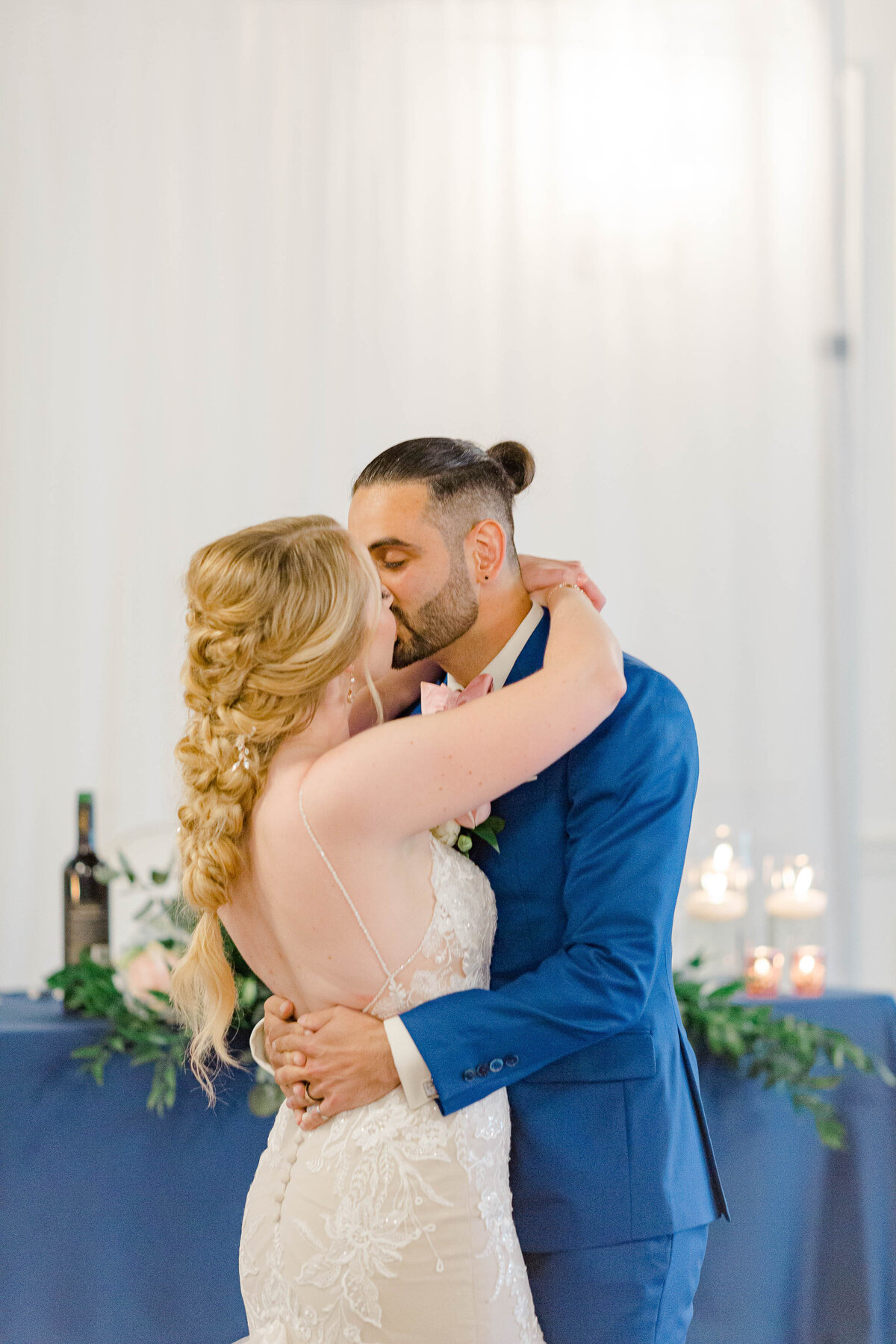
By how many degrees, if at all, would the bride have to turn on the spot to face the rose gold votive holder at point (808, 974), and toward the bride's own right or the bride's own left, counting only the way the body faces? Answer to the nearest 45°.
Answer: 0° — they already face it

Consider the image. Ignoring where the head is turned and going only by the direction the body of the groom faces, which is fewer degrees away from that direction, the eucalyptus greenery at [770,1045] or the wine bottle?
the wine bottle

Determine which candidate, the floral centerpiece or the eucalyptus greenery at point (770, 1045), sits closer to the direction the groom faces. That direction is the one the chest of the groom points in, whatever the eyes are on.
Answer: the floral centerpiece

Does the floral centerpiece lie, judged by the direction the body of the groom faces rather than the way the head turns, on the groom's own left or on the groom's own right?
on the groom's own right

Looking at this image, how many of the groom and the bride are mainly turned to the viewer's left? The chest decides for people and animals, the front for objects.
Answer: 1

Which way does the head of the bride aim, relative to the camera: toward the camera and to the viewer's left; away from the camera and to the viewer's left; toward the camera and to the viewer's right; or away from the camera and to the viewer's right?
away from the camera and to the viewer's right

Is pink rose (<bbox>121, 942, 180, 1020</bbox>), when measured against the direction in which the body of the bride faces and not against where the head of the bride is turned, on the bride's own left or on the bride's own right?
on the bride's own left

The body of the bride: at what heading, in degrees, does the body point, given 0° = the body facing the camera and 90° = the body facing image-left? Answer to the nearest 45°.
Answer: approximately 225°

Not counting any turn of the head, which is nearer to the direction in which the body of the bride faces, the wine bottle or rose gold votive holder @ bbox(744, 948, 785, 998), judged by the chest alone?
the rose gold votive holder

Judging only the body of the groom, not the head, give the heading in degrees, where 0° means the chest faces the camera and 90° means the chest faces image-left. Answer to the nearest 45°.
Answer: approximately 90°
